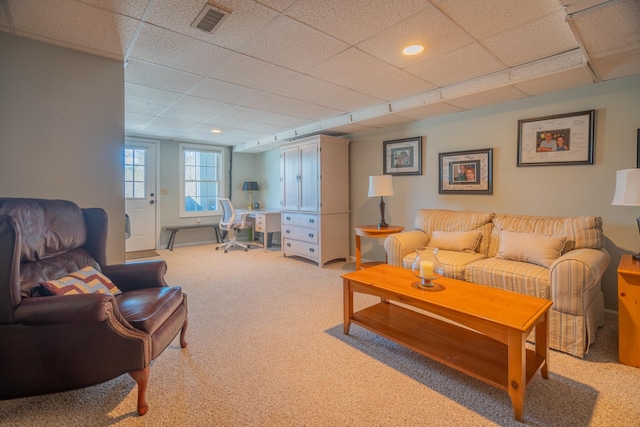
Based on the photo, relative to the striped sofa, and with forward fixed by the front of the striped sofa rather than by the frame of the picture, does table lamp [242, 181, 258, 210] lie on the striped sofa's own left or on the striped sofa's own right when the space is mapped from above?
on the striped sofa's own right

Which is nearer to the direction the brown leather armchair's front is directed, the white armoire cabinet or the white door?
the white armoire cabinet

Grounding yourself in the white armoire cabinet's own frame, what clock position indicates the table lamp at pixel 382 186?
The table lamp is roughly at 9 o'clock from the white armoire cabinet.

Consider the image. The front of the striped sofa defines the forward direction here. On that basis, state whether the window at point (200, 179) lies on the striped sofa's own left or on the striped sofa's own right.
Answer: on the striped sofa's own right

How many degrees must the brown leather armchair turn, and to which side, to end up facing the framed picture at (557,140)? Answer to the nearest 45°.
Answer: approximately 45° to its left

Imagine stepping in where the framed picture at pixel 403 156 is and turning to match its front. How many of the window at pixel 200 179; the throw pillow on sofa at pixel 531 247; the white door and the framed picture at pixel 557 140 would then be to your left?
2

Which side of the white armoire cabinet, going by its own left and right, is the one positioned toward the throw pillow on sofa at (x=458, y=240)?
left

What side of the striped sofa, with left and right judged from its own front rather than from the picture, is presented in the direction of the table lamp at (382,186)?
right

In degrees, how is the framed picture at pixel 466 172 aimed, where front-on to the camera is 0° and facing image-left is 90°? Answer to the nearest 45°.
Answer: approximately 45°
